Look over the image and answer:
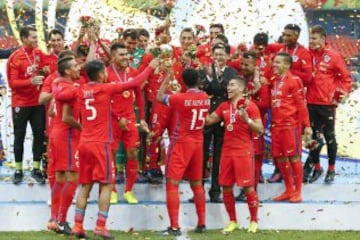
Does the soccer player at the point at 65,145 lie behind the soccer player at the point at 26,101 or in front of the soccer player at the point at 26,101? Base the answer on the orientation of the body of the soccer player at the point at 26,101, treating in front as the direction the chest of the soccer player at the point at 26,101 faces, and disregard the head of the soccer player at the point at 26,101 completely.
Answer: in front

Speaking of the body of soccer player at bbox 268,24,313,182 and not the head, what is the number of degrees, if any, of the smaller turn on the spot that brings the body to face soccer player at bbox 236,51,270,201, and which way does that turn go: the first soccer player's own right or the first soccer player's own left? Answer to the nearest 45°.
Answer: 0° — they already face them

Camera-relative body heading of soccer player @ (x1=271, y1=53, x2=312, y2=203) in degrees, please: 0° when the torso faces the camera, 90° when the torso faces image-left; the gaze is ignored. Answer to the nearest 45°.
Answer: approximately 45°

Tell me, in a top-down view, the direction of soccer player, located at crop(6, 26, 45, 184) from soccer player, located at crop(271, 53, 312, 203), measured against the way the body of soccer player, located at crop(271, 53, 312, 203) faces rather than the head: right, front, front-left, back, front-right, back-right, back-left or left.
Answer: front-right

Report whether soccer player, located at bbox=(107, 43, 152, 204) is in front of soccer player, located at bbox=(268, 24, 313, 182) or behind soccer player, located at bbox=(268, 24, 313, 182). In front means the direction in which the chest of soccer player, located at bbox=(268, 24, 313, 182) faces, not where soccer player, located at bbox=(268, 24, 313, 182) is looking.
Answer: in front

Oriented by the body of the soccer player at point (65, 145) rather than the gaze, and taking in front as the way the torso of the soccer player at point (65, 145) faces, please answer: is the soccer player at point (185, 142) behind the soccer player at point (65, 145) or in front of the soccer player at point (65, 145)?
in front

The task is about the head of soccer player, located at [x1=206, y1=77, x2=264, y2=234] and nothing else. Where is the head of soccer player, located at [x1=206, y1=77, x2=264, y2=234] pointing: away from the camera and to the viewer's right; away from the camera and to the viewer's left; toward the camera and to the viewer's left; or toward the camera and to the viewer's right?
toward the camera and to the viewer's left
